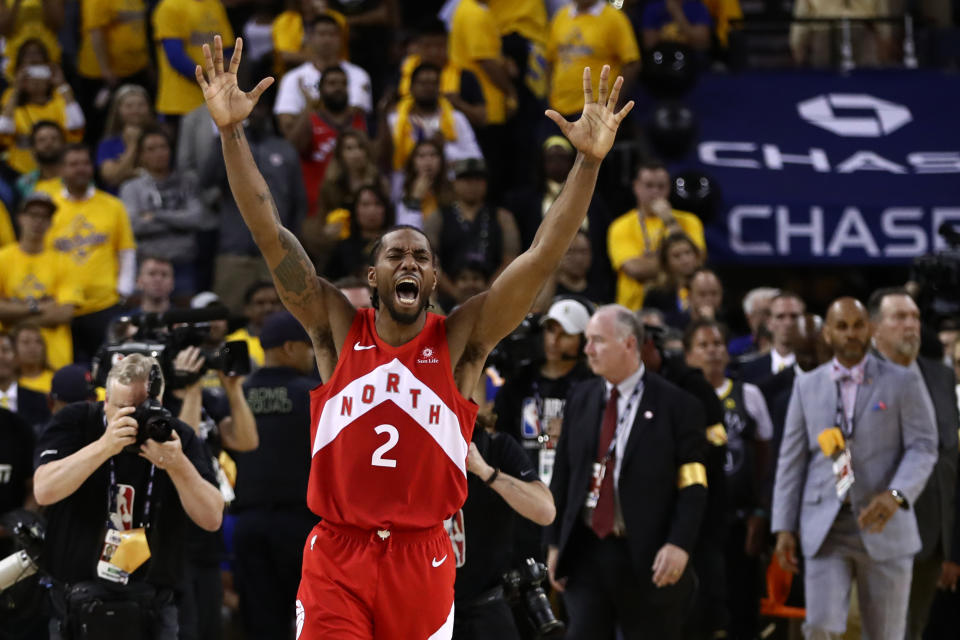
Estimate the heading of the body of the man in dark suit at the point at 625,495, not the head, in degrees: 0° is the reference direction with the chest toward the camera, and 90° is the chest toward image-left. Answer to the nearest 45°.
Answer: approximately 45°

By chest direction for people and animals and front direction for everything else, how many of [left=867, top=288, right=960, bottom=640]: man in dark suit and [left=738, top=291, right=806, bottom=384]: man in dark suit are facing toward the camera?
2

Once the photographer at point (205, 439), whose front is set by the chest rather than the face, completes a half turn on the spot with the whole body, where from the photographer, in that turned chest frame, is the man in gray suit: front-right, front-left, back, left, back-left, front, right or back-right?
back-right

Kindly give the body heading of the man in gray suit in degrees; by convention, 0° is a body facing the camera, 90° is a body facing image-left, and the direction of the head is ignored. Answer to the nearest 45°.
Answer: approximately 0°

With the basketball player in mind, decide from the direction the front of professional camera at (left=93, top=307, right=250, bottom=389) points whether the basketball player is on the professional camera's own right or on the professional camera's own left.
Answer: on the professional camera's own right

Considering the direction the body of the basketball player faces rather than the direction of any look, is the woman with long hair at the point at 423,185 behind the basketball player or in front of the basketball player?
behind

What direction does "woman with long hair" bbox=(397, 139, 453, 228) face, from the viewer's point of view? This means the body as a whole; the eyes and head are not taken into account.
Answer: toward the camera

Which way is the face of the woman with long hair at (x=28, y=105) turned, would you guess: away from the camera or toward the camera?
toward the camera

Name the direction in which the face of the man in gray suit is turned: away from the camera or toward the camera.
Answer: toward the camera

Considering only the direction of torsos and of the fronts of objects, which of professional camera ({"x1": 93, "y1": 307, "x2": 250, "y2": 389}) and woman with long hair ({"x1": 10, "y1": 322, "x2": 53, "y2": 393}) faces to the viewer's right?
the professional camera

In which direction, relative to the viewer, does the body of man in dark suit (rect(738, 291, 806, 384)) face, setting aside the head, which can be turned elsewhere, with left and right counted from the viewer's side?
facing the viewer

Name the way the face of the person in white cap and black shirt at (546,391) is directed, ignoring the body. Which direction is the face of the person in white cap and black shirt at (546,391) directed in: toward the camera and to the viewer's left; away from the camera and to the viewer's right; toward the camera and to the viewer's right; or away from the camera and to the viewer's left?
toward the camera and to the viewer's left

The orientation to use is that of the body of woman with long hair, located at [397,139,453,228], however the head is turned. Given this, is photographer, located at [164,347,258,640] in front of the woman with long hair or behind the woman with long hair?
in front

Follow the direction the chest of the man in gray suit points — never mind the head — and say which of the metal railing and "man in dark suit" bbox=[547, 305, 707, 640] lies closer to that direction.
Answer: the man in dark suit

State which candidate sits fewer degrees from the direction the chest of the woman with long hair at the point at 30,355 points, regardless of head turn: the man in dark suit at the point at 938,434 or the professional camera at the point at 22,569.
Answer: the professional camera

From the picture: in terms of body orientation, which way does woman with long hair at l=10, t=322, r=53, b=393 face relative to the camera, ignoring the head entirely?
toward the camera

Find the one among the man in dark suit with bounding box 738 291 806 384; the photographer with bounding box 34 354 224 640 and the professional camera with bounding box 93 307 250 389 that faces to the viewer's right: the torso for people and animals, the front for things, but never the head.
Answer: the professional camera
